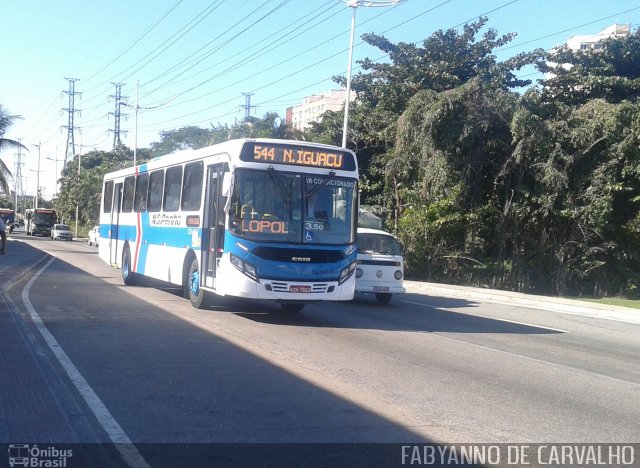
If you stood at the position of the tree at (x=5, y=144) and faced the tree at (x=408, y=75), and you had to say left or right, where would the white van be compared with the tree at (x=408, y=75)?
right

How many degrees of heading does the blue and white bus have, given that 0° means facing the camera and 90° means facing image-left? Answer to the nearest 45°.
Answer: approximately 315°

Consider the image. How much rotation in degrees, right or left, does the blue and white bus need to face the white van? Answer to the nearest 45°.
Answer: approximately 90° to its left

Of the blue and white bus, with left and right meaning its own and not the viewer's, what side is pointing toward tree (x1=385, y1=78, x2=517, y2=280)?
left

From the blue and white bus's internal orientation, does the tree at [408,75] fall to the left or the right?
on its left

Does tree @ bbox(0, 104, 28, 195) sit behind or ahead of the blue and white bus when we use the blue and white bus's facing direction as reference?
behind
